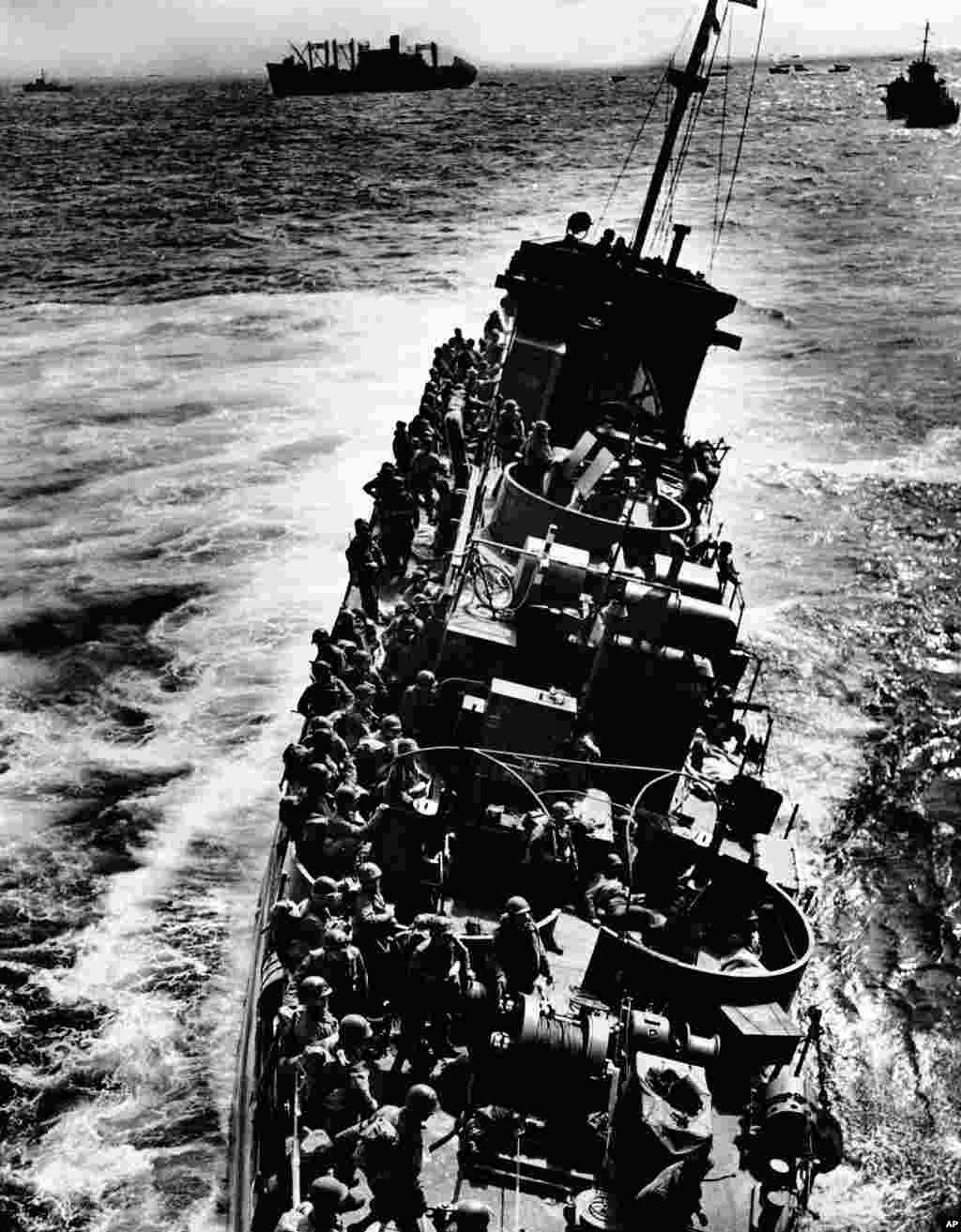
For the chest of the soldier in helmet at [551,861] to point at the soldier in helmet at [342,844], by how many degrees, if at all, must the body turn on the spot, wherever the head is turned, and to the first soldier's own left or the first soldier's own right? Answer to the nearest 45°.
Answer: approximately 135° to the first soldier's own right

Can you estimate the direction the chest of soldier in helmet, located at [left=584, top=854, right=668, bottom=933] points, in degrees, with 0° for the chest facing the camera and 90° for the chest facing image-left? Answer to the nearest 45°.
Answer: approximately 315°

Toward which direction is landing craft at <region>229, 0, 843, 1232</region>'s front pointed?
away from the camera

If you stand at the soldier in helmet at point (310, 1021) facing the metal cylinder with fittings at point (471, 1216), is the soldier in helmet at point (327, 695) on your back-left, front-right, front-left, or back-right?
back-left
